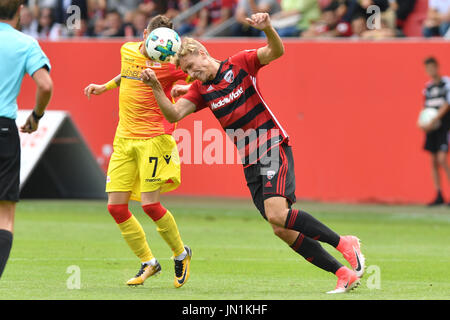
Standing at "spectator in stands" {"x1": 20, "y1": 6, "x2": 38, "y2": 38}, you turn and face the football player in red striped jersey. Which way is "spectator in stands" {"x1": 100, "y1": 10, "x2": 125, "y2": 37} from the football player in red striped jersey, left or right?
left

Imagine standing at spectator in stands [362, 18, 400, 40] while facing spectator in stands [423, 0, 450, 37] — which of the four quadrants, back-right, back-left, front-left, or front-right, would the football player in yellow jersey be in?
back-right

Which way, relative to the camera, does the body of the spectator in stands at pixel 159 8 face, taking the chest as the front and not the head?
toward the camera

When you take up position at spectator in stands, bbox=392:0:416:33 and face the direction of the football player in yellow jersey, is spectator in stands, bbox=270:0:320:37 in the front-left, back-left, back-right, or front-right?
front-right

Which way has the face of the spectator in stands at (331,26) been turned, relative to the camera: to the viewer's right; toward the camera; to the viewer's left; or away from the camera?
toward the camera

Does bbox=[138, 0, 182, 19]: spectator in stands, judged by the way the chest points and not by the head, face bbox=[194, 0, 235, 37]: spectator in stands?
no

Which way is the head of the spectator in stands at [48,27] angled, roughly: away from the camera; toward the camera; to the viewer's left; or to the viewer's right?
toward the camera

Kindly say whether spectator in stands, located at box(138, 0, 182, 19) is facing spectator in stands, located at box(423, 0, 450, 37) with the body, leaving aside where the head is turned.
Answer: no

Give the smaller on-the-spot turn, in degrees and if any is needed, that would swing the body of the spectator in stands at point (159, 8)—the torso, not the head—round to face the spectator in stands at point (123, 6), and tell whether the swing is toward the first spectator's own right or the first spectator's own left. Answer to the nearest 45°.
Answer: approximately 135° to the first spectator's own right

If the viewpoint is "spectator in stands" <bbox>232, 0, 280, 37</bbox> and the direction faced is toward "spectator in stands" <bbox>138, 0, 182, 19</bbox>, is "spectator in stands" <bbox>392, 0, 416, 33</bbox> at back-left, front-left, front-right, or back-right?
back-right

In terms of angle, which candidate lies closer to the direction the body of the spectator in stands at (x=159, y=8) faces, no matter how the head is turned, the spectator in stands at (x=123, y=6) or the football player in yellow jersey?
the football player in yellow jersey

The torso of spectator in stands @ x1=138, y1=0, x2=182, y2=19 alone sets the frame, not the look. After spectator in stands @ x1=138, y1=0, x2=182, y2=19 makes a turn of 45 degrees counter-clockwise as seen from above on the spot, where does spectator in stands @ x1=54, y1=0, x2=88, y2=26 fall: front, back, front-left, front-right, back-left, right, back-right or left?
back-right

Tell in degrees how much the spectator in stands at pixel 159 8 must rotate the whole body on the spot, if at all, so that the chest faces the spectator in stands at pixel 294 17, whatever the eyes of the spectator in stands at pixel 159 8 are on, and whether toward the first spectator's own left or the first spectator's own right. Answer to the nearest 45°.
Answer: approximately 45° to the first spectator's own left

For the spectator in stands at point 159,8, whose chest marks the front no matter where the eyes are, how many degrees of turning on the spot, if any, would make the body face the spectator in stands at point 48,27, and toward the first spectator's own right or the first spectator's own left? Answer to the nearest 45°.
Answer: approximately 90° to the first spectator's own right

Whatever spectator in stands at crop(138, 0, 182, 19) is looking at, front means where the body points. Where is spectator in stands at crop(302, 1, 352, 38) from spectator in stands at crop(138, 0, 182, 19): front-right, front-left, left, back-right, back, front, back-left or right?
front-left

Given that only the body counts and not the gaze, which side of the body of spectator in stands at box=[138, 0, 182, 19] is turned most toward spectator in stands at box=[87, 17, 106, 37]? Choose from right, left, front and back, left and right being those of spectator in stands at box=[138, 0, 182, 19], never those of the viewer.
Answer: right

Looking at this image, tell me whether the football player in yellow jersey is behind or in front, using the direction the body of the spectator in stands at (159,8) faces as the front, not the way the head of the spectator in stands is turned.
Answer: in front

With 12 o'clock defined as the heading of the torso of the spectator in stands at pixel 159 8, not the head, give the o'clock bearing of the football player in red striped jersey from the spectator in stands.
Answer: The football player in red striped jersey is roughly at 12 o'clock from the spectator in stands.
